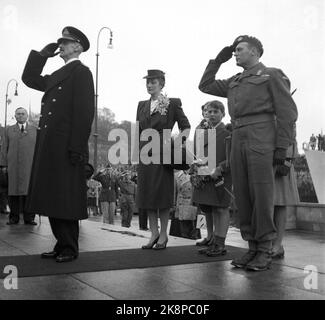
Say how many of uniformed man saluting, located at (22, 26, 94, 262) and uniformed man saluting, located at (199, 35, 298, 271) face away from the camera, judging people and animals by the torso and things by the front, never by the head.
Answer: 0

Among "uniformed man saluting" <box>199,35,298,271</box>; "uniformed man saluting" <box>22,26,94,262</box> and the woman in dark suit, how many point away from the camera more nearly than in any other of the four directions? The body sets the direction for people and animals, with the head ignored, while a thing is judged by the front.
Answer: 0

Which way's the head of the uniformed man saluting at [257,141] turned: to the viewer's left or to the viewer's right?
to the viewer's left

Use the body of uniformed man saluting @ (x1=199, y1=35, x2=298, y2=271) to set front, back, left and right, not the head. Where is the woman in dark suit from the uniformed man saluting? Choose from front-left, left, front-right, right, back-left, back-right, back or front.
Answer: right

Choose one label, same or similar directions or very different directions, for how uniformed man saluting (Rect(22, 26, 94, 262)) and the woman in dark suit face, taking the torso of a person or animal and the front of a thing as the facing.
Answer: same or similar directions

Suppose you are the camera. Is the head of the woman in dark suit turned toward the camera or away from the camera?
toward the camera

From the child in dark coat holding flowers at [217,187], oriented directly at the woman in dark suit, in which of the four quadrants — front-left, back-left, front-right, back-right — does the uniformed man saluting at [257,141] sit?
back-left

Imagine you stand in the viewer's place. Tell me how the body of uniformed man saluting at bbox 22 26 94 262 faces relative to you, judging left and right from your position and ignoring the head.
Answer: facing the viewer and to the left of the viewer

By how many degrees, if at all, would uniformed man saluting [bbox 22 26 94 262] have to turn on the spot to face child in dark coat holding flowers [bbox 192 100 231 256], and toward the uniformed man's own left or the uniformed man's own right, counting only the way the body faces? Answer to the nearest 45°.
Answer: approximately 135° to the uniformed man's own left

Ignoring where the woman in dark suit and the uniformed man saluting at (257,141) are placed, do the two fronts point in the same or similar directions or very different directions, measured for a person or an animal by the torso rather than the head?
same or similar directions

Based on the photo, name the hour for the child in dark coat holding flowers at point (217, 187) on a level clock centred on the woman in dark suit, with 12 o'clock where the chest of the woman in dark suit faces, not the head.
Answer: The child in dark coat holding flowers is roughly at 8 o'clock from the woman in dark suit.

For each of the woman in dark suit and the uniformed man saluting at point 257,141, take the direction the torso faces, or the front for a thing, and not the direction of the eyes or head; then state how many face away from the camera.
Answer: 0
